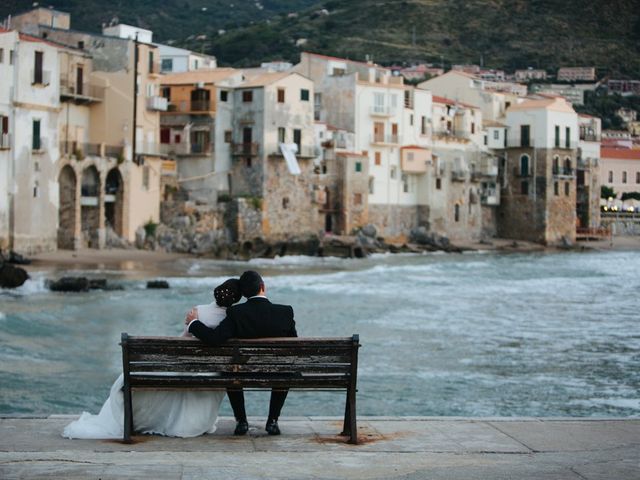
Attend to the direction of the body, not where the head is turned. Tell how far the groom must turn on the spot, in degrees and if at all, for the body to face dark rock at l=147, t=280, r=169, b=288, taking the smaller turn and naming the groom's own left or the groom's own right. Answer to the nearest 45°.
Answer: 0° — they already face it

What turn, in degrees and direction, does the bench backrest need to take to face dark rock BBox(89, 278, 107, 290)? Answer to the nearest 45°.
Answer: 0° — it already faces it

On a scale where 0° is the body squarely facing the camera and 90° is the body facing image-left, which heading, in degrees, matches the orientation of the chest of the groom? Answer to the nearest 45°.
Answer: approximately 180°

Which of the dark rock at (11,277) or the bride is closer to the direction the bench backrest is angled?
the dark rock

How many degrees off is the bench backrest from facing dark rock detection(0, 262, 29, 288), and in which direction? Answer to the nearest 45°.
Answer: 0° — it already faces it

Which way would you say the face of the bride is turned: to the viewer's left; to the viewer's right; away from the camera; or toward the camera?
away from the camera

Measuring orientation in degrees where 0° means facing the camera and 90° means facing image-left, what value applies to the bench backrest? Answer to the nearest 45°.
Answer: approximately 180°

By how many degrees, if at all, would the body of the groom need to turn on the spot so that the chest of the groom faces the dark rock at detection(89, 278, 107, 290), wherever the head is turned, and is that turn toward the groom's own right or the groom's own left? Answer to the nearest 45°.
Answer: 0° — they already face it
